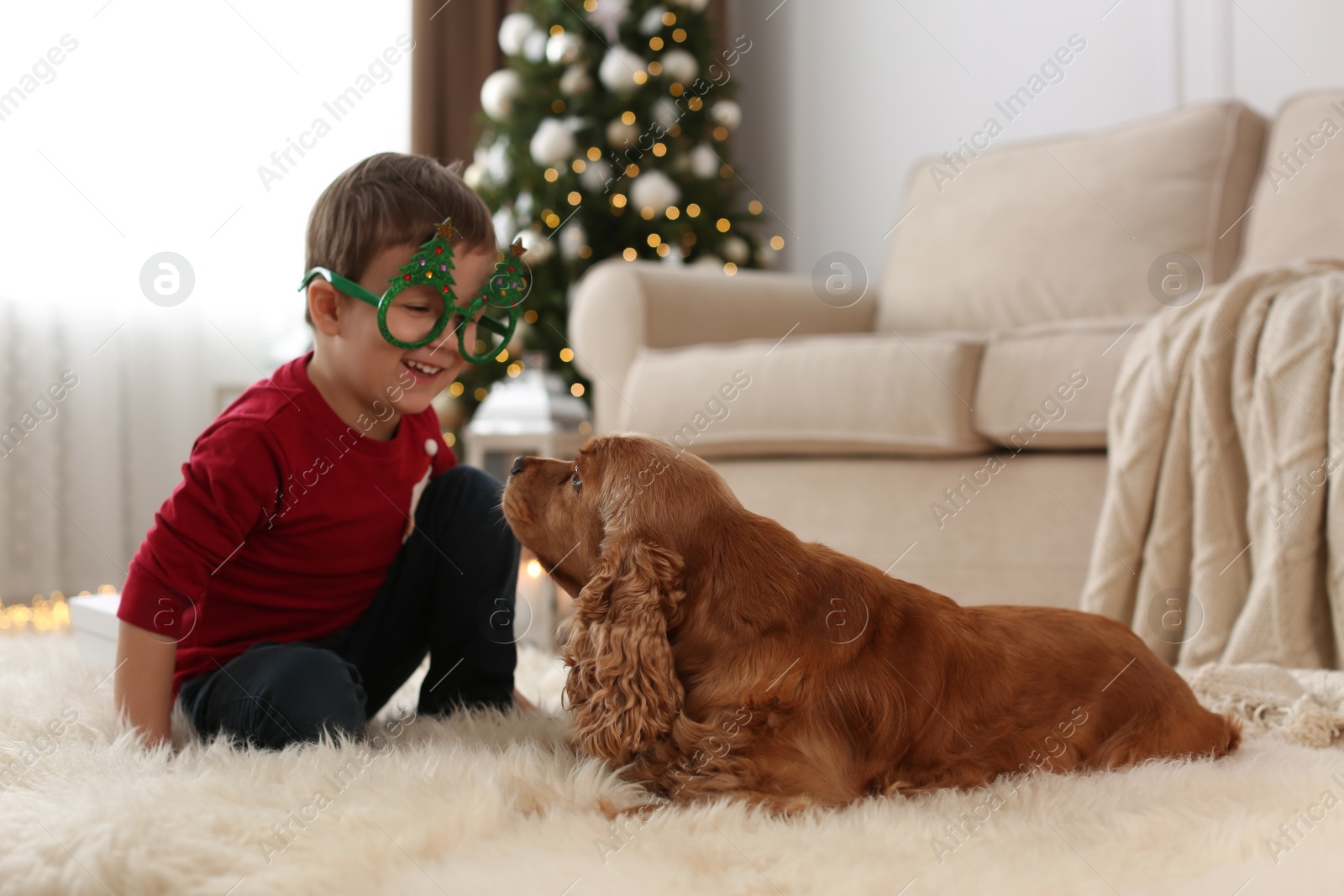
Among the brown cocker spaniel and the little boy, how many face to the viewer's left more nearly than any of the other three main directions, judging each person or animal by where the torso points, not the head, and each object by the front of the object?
1

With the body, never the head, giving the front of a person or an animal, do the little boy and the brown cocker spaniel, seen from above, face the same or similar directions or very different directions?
very different directions

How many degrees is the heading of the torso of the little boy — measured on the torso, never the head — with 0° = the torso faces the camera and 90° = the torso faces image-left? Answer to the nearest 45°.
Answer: approximately 315°

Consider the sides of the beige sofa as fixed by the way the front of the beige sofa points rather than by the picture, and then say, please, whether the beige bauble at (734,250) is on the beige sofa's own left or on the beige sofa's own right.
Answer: on the beige sofa's own right

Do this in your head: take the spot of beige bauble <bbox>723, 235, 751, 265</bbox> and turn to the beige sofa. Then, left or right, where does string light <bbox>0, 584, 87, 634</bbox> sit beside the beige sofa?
right

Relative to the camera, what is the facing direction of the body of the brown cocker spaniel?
to the viewer's left

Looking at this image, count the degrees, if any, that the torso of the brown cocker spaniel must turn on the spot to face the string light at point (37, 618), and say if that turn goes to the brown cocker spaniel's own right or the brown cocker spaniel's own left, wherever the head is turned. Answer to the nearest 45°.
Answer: approximately 45° to the brown cocker spaniel's own right

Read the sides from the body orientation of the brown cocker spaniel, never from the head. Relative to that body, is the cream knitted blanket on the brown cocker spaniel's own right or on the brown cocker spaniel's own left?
on the brown cocker spaniel's own right

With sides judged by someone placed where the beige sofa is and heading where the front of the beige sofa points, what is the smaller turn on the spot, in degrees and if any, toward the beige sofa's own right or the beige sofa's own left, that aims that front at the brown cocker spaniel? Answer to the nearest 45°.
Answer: approximately 45° to the beige sofa's own left

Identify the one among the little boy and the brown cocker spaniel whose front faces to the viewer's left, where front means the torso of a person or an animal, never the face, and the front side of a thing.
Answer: the brown cocker spaniel

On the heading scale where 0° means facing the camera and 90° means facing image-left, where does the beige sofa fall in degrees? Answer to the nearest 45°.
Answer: approximately 45°
